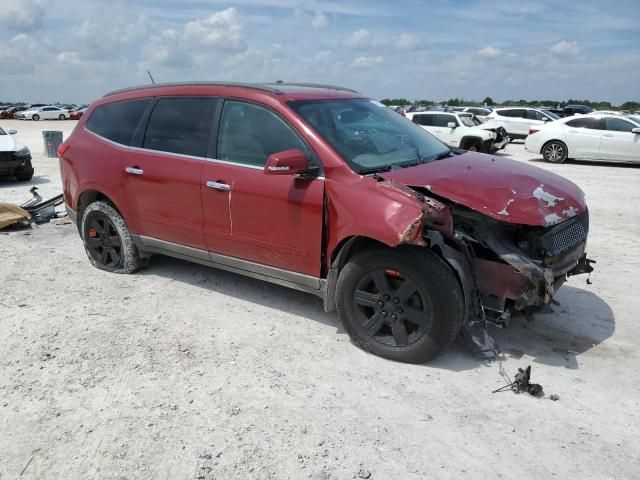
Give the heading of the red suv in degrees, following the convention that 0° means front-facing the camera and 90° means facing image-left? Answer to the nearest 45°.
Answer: approximately 315°

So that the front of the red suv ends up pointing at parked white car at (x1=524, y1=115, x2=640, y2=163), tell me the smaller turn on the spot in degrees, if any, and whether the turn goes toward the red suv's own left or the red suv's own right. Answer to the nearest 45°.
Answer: approximately 90° to the red suv's own left

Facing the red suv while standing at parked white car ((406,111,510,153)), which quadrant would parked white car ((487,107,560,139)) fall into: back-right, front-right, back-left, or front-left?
back-left

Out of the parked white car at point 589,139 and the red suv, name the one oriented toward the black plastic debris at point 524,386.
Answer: the red suv
